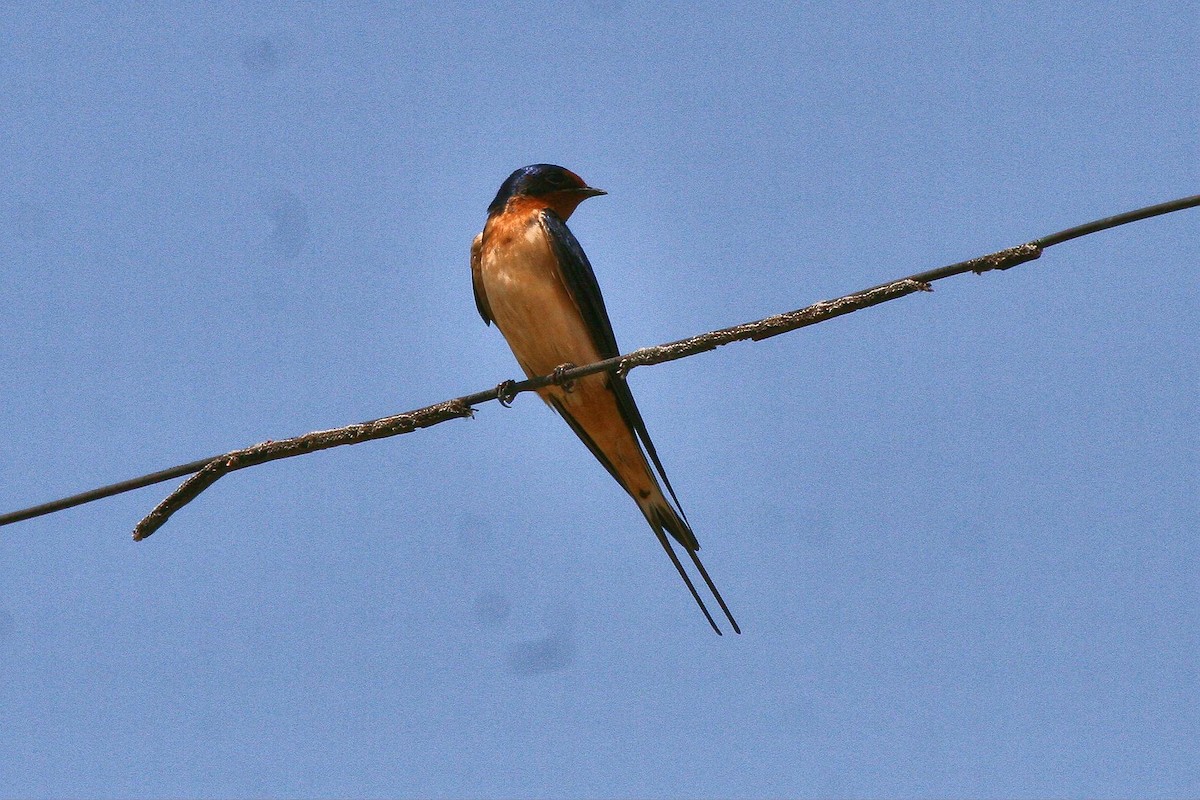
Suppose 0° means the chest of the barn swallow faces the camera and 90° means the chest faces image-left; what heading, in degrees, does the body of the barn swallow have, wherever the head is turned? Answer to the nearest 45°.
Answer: approximately 45°
